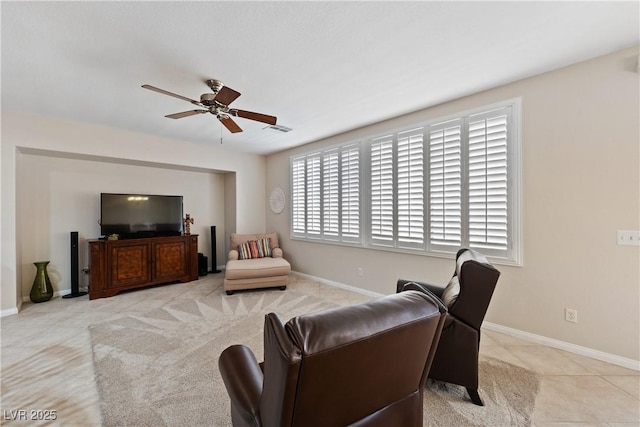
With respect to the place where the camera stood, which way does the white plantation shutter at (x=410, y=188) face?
facing the viewer and to the left of the viewer

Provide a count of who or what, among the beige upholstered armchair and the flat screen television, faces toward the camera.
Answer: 2

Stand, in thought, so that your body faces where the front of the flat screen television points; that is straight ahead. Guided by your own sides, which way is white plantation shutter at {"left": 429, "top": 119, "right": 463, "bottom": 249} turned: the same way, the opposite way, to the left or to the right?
to the right

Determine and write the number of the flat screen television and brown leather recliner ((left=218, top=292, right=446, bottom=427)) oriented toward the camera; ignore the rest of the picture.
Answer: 1

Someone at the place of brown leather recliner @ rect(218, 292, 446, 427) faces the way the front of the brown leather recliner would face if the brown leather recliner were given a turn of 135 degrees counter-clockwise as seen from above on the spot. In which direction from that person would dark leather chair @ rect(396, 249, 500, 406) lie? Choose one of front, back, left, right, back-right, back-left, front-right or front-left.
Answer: back-left

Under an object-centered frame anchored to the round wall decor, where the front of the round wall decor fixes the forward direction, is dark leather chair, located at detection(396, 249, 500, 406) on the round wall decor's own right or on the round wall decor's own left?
on the round wall decor's own left

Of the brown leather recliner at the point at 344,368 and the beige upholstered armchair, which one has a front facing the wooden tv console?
the brown leather recliner

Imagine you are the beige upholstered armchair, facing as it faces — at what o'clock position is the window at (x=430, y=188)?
The window is roughly at 10 o'clock from the beige upholstered armchair.

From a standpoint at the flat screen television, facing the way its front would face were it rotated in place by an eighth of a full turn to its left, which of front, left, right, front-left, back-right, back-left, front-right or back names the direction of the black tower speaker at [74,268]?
back-right

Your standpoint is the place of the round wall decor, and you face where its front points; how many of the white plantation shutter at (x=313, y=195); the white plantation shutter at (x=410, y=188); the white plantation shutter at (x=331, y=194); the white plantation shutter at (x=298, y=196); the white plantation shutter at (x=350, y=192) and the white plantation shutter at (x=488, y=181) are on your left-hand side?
6

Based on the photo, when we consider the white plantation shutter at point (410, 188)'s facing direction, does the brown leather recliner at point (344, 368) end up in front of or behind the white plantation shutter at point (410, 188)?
in front

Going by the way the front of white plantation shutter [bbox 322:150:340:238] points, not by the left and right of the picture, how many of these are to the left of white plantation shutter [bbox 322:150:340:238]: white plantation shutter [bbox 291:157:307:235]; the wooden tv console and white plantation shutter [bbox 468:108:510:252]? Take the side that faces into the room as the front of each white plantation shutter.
1

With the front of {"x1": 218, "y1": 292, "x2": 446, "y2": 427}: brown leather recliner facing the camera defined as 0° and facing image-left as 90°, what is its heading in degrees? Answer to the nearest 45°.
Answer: approximately 135°

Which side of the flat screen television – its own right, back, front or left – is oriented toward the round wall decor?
left

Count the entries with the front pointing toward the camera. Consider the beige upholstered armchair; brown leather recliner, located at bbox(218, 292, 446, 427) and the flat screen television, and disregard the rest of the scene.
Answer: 2

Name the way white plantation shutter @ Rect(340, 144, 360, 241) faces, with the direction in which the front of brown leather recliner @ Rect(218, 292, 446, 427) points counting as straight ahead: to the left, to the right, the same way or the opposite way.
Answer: to the left

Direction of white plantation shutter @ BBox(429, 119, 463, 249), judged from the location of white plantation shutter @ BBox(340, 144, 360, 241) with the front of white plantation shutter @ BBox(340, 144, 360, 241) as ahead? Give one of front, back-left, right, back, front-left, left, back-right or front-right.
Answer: left

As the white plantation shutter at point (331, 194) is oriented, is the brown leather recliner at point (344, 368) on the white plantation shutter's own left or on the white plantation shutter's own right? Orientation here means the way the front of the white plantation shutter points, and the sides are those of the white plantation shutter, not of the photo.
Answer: on the white plantation shutter's own left

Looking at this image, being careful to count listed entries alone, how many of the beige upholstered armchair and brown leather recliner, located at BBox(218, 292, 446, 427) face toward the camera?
1
